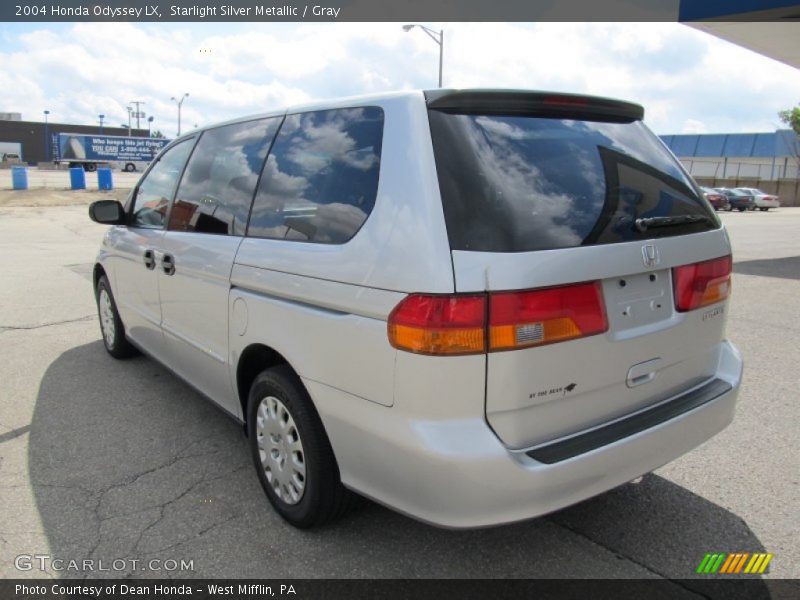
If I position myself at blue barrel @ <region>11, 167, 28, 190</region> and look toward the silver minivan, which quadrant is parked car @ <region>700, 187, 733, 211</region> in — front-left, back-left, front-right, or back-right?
front-left

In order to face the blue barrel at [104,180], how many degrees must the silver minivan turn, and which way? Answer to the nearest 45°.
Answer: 0° — it already faces it

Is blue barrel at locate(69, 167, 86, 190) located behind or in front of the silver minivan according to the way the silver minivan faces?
in front

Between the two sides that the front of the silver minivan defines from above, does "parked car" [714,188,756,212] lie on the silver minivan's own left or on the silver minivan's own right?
on the silver minivan's own right

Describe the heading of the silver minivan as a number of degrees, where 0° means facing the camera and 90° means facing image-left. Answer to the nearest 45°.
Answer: approximately 135°

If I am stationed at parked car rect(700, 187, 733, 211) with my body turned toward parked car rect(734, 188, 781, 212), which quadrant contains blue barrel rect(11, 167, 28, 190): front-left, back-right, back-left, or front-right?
back-left

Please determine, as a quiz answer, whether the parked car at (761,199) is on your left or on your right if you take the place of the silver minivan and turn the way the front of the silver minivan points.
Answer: on your right

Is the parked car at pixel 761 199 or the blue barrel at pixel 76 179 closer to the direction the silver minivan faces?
the blue barrel

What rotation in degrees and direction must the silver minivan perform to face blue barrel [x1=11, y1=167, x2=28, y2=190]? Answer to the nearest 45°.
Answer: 0° — it already faces it
